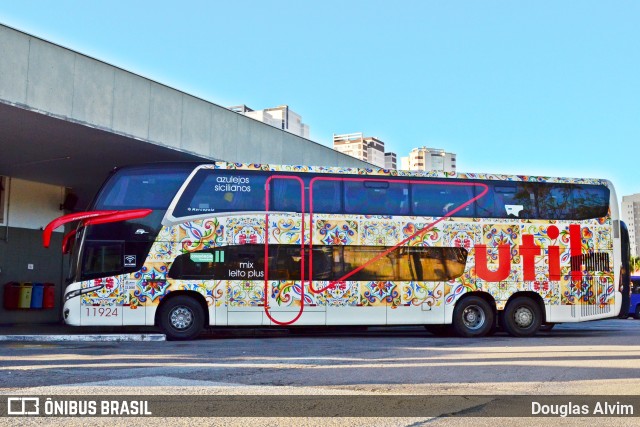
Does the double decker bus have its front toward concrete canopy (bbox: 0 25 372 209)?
yes

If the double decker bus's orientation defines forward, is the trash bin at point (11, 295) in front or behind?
in front

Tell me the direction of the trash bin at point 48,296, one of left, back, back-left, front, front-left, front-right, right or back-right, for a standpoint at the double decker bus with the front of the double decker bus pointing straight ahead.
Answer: front-right

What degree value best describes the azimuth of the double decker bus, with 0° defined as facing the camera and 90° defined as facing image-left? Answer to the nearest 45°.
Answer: approximately 90°

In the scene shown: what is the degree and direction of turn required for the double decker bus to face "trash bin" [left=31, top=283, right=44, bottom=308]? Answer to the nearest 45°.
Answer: approximately 45° to its right

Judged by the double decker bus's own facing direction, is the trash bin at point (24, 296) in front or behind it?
in front
